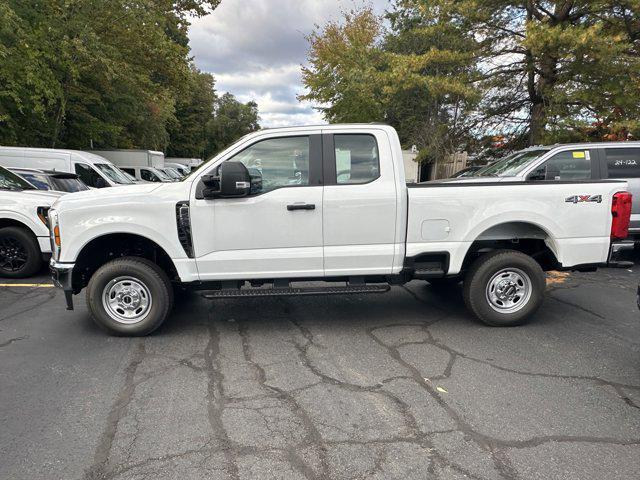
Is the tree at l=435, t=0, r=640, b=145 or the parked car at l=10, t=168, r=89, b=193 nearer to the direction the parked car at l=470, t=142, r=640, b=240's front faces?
the parked car

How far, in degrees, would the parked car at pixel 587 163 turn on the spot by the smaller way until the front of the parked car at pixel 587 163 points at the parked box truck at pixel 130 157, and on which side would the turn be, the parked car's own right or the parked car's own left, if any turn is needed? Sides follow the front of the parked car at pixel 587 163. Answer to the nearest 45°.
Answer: approximately 45° to the parked car's own right

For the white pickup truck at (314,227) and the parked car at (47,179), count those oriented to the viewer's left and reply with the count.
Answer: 1

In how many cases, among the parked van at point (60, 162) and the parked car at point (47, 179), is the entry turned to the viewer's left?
0

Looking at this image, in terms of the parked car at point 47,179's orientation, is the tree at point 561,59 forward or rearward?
forward

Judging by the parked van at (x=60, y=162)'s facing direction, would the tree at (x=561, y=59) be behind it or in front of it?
in front

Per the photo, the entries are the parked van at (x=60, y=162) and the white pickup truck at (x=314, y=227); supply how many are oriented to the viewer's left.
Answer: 1

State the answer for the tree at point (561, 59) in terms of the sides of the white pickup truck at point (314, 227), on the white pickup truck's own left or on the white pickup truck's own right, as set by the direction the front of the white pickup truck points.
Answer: on the white pickup truck's own right

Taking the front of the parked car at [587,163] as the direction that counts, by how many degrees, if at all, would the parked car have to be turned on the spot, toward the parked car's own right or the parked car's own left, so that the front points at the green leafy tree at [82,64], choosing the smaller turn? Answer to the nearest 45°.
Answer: approximately 45° to the parked car's own right

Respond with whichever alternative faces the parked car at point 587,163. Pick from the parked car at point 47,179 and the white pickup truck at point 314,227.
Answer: the parked car at point 47,179

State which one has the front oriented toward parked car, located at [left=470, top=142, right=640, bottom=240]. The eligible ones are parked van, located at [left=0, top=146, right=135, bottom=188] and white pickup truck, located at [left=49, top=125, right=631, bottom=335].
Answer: parked van, located at [left=0, top=146, right=135, bottom=188]

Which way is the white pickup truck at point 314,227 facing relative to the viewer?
to the viewer's left
